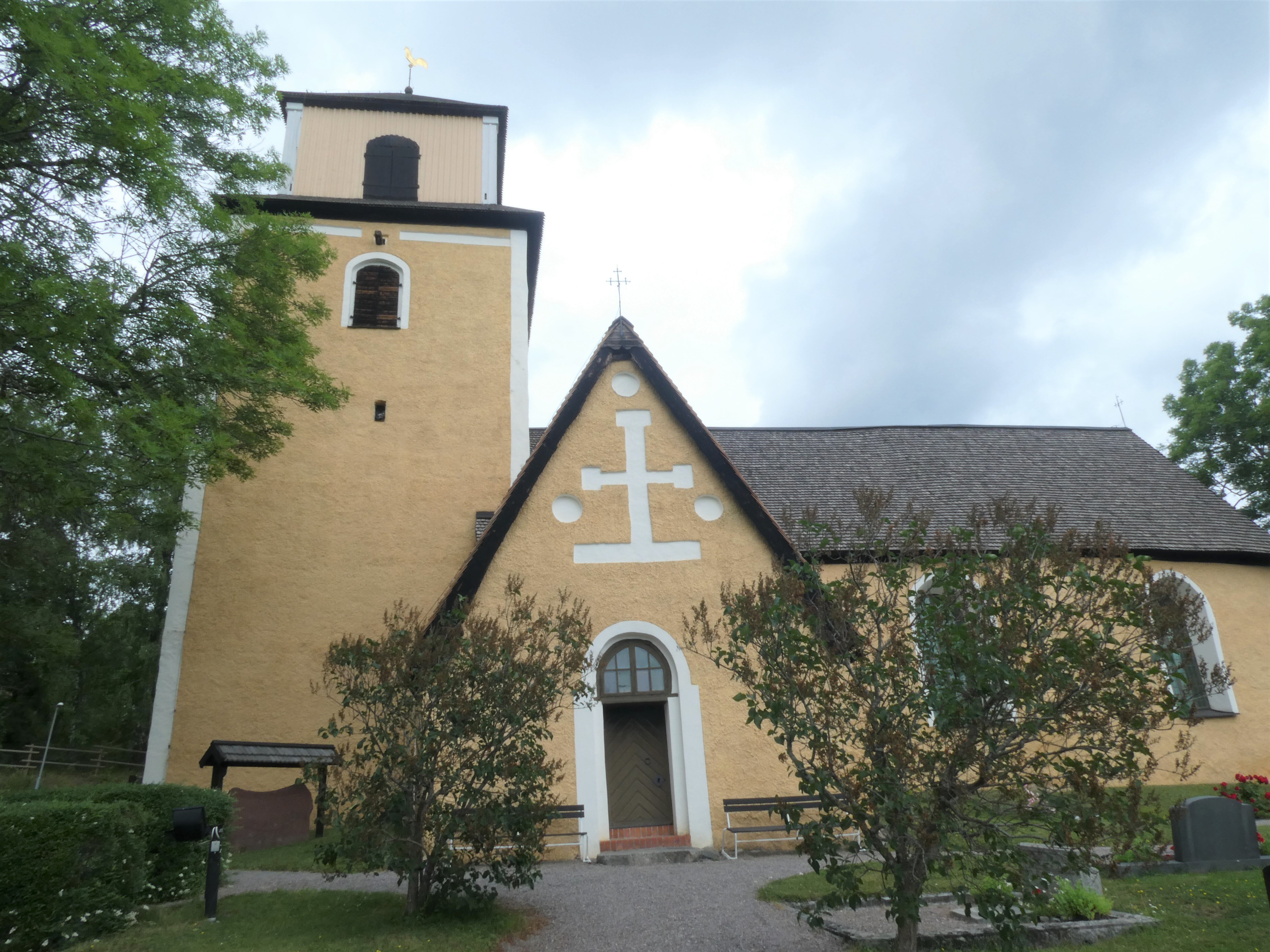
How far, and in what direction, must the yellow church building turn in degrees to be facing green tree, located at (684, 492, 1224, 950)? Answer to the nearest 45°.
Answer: approximately 45° to its left

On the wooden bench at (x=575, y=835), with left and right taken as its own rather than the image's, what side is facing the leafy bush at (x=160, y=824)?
right

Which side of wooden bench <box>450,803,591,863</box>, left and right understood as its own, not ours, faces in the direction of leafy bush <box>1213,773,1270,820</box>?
left

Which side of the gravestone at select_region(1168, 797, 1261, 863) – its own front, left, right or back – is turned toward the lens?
back

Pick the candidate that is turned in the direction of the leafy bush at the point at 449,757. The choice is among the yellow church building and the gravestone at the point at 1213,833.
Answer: the yellow church building

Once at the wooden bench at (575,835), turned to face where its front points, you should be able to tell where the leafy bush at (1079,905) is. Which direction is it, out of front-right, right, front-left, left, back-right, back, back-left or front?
front-left

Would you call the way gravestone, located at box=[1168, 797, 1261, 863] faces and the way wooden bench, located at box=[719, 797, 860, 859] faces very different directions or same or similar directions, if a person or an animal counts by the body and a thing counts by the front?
very different directions

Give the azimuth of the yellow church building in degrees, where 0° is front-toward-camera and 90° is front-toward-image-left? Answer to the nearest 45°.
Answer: approximately 0°

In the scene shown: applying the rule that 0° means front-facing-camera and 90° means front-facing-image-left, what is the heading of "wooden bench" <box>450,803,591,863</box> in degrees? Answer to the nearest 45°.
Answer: approximately 0°

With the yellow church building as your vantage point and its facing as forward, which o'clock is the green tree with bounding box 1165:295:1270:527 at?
The green tree is roughly at 8 o'clock from the yellow church building.
